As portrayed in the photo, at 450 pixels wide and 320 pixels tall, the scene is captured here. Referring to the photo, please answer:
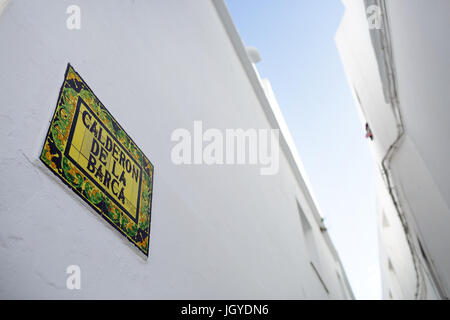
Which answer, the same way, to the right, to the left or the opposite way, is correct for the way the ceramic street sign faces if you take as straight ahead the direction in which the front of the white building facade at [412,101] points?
the opposite way

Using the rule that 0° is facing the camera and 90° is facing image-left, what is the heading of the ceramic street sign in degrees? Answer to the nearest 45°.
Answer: approximately 315°

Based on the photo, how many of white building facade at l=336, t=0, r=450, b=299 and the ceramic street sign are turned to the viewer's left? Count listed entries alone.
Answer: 1

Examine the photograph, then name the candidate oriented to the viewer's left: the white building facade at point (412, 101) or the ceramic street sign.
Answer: the white building facade

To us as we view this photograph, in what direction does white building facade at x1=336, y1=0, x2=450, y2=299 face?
facing to the left of the viewer

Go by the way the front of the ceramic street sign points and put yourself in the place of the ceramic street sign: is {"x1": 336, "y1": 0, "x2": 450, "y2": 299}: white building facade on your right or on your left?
on your left
